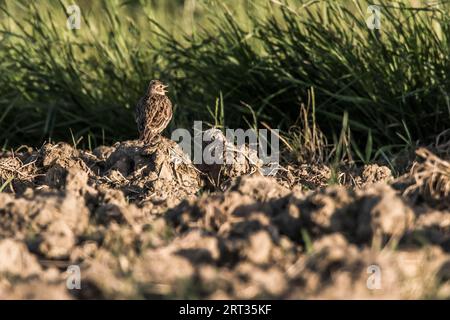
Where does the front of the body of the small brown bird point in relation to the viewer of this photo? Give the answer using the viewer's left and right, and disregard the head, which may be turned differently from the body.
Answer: facing away from the viewer and to the right of the viewer
